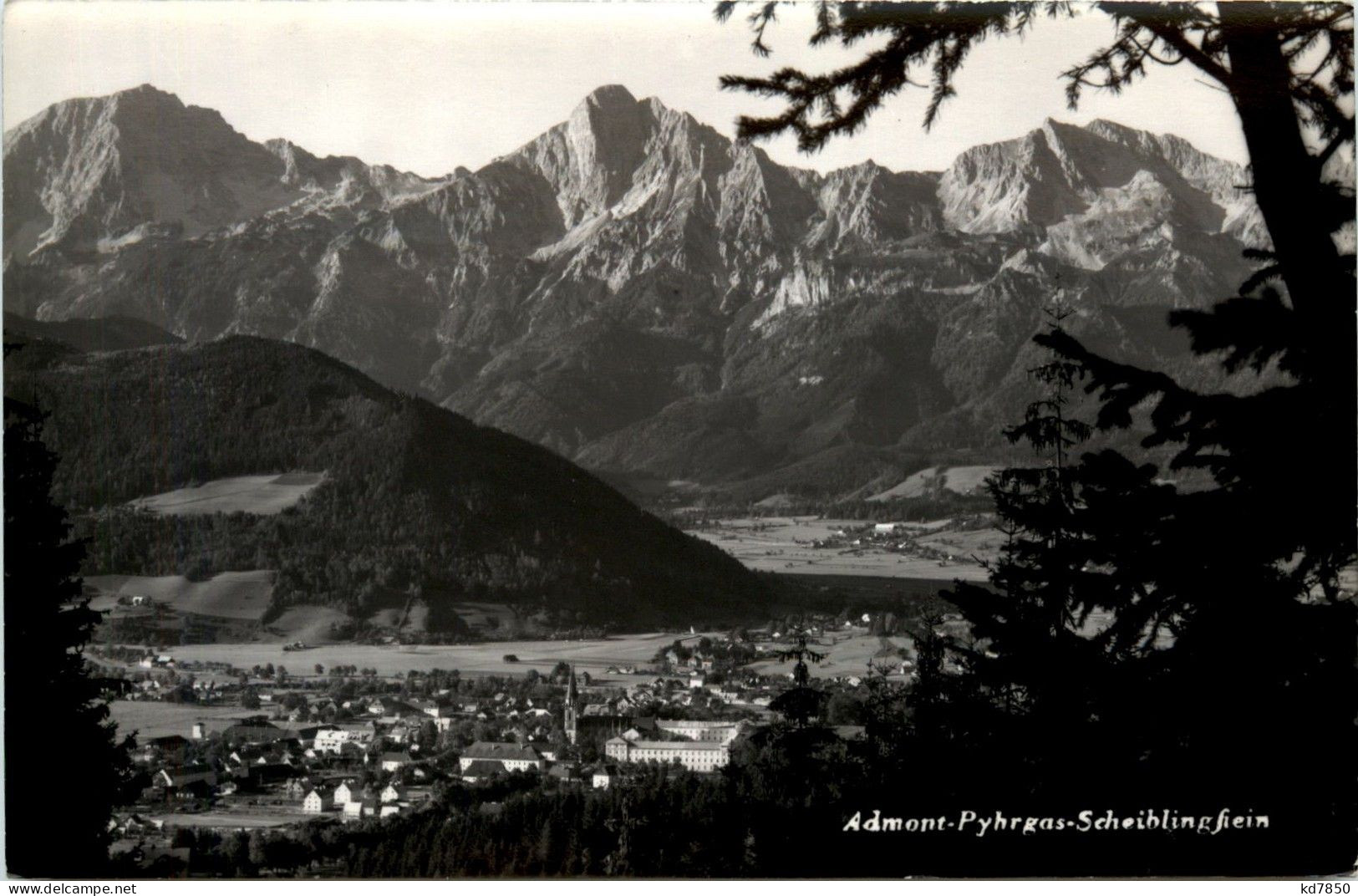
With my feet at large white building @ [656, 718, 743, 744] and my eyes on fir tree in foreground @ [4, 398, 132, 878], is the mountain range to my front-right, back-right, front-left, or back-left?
back-right

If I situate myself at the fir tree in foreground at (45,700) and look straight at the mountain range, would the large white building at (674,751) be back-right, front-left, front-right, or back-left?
front-right
